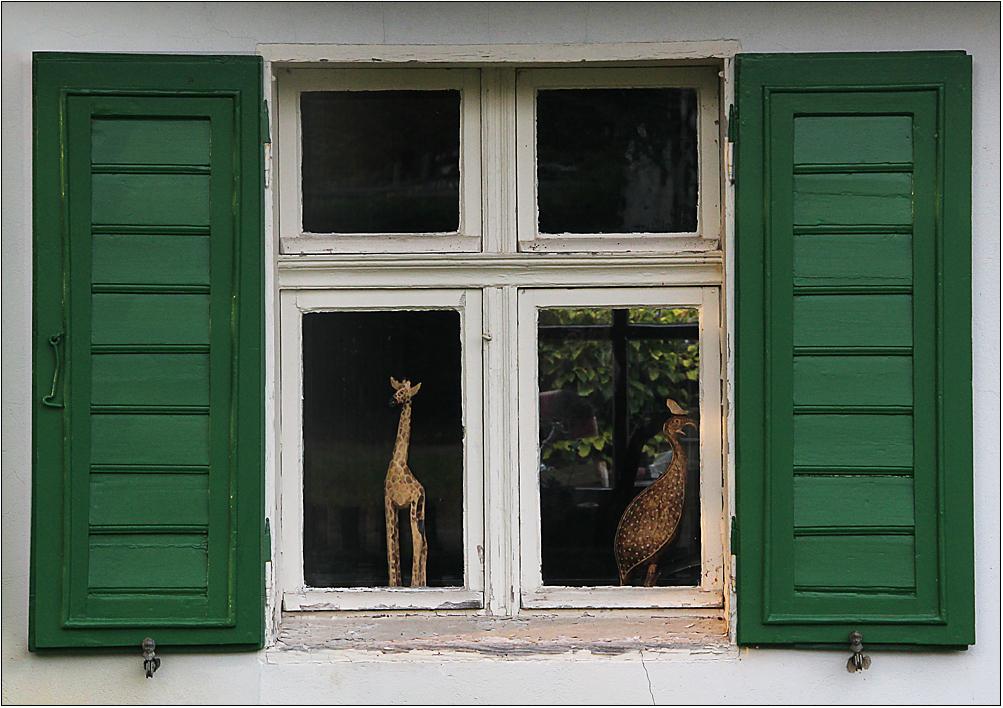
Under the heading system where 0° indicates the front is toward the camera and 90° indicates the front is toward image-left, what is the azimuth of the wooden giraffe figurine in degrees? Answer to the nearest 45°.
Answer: approximately 45°

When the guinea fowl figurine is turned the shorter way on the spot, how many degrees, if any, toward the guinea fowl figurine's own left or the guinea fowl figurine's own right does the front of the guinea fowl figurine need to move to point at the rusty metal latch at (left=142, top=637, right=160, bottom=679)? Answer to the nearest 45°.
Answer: approximately 180°

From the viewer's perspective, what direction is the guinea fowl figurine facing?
to the viewer's right

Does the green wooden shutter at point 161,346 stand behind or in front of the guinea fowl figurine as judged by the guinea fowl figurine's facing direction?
behind

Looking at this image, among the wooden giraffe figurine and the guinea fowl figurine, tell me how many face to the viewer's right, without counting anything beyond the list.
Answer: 1

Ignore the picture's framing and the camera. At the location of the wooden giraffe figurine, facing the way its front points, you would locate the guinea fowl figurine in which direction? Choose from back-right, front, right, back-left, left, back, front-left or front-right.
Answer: back-left

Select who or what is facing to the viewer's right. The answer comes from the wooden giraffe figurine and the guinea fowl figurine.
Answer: the guinea fowl figurine

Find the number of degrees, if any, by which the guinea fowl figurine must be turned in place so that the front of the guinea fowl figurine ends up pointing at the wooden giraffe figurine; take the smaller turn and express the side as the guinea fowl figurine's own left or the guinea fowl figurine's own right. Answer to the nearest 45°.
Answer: approximately 180°
